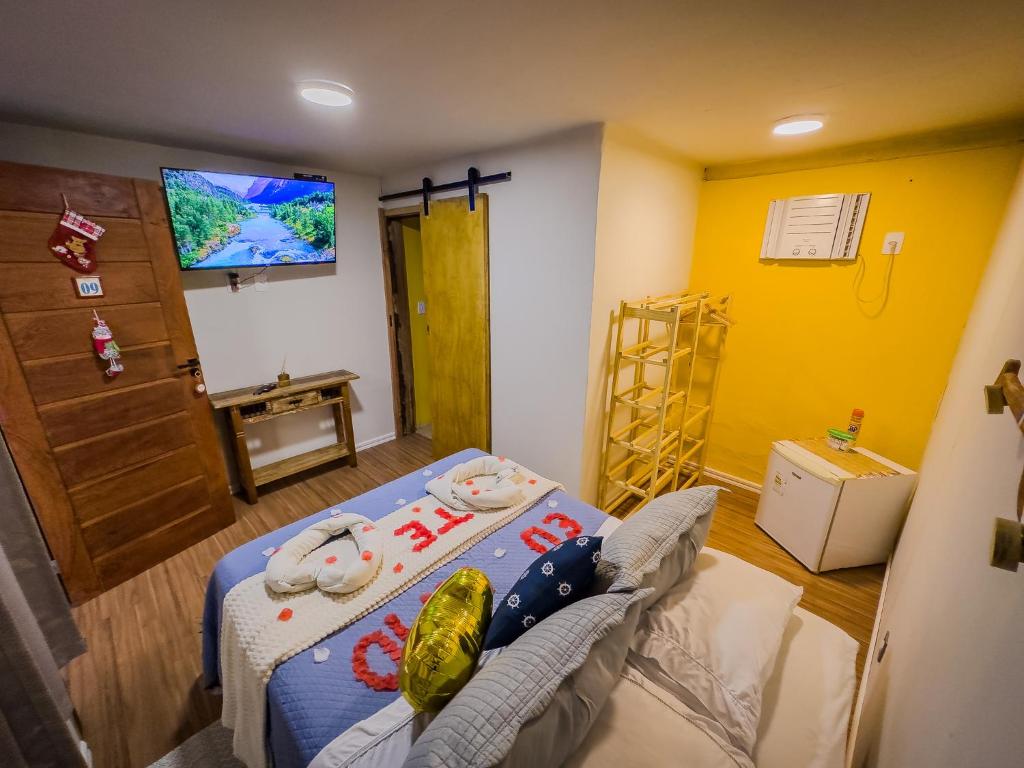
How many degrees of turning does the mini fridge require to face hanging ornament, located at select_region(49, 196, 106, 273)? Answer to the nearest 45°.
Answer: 0° — it already faces it

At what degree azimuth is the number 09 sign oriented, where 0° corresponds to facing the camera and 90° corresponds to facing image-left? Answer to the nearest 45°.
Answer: approximately 315°

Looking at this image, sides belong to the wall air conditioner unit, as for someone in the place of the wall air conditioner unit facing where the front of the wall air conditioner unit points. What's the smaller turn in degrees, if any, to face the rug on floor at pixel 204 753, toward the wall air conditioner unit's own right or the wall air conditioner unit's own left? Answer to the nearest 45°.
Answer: approximately 45° to the wall air conditioner unit's own right

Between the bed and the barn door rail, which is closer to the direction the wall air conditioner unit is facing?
the bed

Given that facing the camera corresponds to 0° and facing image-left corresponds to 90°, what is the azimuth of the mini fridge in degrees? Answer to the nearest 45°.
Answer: approximately 45°

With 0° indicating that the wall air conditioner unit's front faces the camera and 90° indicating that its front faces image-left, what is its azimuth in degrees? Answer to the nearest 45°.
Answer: approximately 0°
